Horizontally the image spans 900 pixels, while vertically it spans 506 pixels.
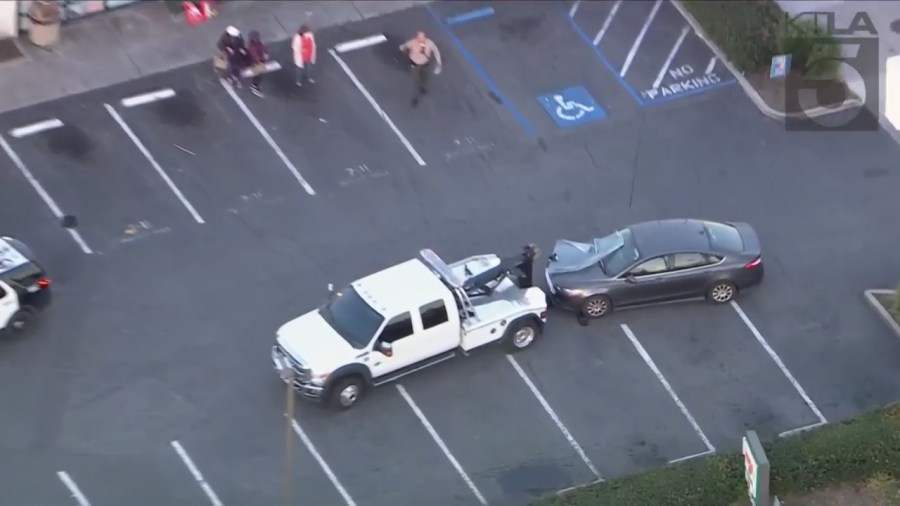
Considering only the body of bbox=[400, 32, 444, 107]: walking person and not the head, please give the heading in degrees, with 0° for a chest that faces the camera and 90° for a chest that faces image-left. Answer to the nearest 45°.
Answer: approximately 0°

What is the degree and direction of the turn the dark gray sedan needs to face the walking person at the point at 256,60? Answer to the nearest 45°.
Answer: approximately 45° to its right

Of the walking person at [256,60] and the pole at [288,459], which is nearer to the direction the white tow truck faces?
the pole

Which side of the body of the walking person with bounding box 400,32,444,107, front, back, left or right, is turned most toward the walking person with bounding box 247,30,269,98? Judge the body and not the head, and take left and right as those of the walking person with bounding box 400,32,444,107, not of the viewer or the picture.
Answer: right

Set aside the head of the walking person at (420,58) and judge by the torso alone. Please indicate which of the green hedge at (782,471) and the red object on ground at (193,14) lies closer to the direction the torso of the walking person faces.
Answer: the green hedge

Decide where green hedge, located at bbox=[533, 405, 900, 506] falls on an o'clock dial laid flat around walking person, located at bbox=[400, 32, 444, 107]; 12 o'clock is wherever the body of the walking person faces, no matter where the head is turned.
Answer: The green hedge is roughly at 11 o'clock from the walking person.

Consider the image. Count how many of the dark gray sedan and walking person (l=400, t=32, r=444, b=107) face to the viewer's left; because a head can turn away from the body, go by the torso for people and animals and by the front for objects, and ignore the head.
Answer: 1

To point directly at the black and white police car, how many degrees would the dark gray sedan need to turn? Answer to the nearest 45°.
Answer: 0° — it already faces it

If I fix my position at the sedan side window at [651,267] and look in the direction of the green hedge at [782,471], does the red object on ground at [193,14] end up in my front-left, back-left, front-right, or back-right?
back-right

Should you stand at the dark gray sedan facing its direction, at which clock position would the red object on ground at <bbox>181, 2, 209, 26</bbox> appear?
The red object on ground is roughly at 1 o'clock from the dark gray sedan.

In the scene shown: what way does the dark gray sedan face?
to the viewer's left

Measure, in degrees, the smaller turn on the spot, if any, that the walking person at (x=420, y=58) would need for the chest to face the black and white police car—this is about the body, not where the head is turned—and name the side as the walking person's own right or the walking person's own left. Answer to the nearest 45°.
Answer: approximately 45° to the walking person's own right
